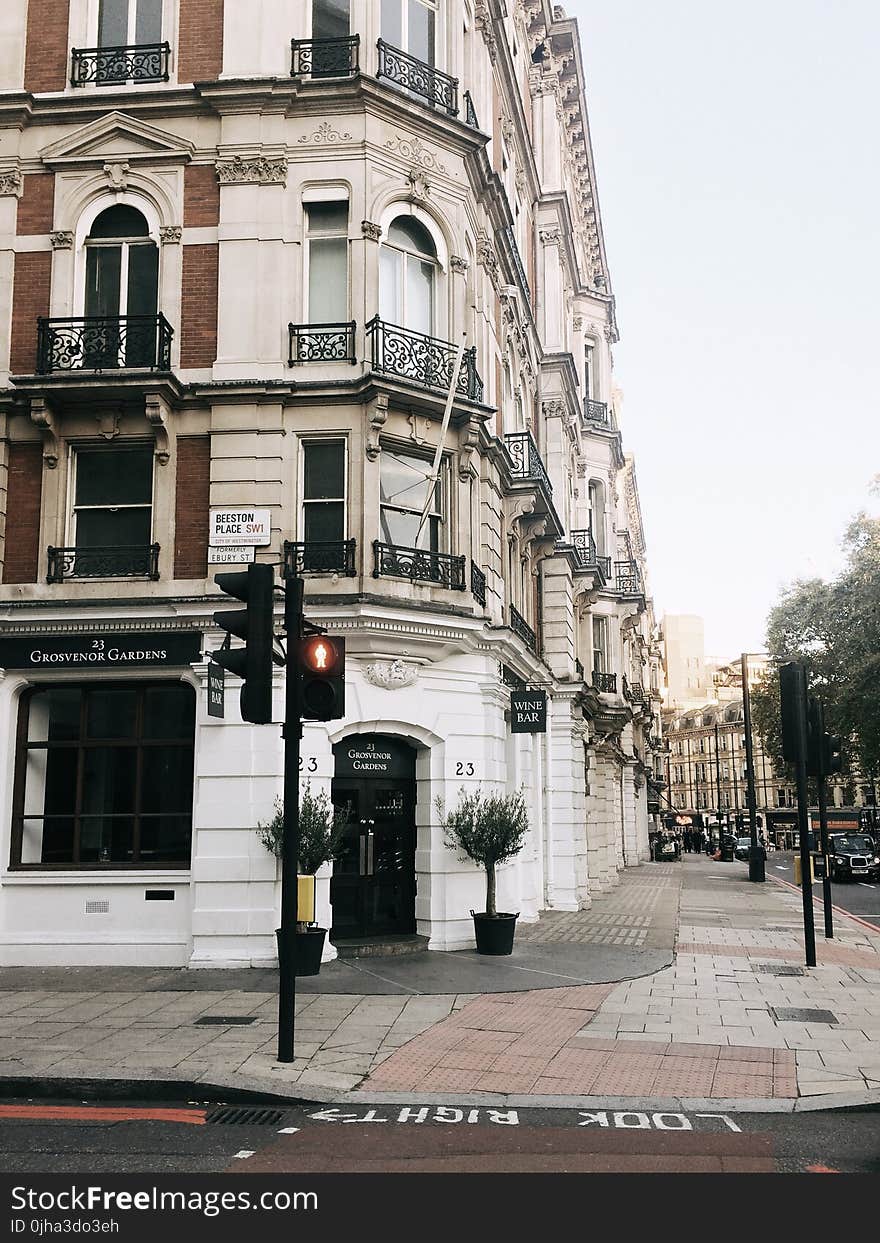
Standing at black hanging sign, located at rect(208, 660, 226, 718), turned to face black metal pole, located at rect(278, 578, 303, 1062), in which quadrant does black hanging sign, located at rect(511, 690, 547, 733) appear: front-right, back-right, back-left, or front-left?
back-left

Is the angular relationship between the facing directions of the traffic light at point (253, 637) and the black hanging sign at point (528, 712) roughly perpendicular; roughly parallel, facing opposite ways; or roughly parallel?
roughly perpendicular

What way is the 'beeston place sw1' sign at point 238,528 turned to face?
toward the camera

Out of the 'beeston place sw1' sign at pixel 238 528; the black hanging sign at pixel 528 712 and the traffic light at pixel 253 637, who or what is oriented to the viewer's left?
the traffic light

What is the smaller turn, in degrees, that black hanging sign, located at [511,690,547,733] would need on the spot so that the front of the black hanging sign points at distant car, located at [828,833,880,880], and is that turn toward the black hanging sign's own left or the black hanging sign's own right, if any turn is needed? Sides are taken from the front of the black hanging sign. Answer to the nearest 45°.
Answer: approximately 135° to the black hanging sign's own left

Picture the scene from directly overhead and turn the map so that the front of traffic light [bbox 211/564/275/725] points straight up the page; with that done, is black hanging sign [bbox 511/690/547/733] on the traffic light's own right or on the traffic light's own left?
on the traffic light's own right

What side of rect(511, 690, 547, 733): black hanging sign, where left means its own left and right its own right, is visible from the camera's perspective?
front

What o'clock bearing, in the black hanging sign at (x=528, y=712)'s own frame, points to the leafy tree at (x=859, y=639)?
The leafy tree is roughly at 7 o'clock from the black hanging sign.

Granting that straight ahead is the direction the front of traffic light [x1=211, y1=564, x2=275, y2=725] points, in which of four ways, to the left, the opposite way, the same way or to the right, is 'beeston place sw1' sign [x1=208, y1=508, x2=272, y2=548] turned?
to the left

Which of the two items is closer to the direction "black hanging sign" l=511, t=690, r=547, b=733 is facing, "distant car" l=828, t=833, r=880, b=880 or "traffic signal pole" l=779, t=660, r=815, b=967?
the traffic signal pole

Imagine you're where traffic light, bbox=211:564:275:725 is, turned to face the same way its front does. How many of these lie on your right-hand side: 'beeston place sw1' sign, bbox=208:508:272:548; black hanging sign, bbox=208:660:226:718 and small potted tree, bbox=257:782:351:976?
3

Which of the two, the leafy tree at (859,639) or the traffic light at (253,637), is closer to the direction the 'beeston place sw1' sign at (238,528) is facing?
the traffic light
